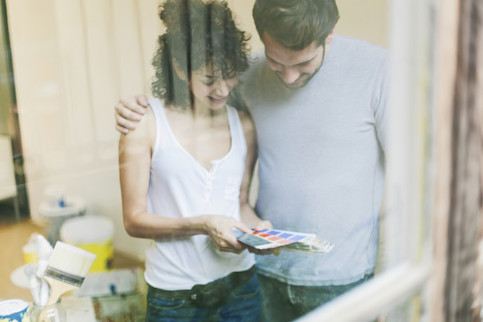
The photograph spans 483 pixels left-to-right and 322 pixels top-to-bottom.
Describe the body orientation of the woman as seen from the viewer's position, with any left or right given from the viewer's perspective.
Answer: facing the viewer and to the right of the viewer

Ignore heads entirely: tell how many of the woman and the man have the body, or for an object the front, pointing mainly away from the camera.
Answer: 0

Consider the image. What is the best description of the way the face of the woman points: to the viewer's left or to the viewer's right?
to the viewer's right

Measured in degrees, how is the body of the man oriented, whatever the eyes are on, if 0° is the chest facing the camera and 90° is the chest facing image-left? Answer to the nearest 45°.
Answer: approximately 45°

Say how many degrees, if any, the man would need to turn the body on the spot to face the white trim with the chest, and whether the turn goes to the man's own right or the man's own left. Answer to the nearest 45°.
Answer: approximately 45° to the man's own left
